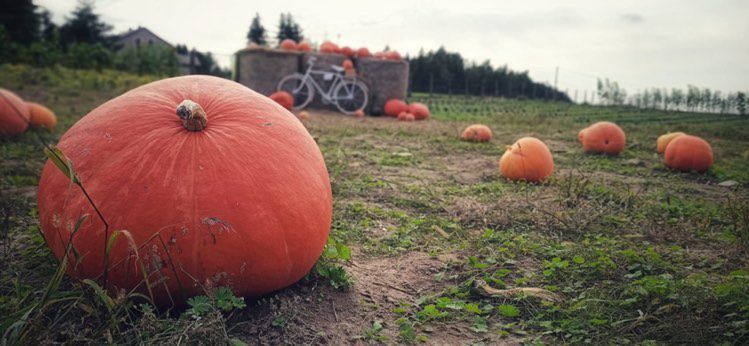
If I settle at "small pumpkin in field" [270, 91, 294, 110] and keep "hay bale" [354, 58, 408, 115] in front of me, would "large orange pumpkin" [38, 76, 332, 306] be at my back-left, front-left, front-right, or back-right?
back-right

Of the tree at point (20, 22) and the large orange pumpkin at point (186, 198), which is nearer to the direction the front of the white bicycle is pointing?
the tree
